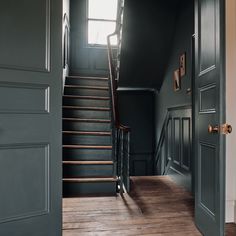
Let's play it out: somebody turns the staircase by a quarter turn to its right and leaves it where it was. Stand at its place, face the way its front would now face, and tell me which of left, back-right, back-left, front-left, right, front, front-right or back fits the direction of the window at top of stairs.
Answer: right

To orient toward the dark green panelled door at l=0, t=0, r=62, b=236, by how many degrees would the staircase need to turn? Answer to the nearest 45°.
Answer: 0° — it already faces it

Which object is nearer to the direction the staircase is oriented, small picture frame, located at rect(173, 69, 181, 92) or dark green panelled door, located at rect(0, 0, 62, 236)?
the dark green panelled door

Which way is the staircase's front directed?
toward the camera

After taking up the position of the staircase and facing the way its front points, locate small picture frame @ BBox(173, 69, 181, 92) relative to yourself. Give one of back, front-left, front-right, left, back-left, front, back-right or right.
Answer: left

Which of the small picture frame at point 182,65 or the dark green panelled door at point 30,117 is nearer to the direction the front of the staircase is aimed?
the dark green panelled door

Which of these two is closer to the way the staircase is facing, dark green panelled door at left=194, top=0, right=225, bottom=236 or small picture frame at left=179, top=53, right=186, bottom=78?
the dark green panelled door

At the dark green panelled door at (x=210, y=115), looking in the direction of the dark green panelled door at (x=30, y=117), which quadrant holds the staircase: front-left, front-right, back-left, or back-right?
front-right

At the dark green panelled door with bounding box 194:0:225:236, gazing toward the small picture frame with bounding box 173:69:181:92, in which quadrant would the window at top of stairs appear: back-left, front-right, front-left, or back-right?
front-left

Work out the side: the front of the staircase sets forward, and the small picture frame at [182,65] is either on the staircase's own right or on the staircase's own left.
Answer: on the staircase's own left

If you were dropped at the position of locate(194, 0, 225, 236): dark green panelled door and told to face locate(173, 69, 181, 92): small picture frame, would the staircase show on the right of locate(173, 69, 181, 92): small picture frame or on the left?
left

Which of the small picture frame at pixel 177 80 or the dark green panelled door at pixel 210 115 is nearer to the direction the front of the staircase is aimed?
the dark green panelled door

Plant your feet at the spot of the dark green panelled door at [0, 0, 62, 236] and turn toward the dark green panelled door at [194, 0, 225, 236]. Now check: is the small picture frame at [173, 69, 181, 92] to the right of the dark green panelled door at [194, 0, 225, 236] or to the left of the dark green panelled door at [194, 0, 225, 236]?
left
